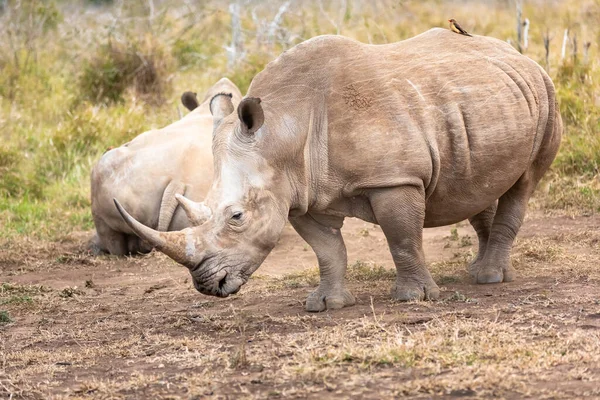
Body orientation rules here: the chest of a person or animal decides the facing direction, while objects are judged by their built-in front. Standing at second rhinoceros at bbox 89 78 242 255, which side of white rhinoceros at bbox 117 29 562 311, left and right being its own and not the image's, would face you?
right

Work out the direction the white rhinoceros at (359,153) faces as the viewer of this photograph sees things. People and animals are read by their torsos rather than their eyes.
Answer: facing the viewer and to the left of the viewer

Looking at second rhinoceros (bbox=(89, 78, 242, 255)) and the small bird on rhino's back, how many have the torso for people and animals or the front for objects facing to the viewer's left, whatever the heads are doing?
1

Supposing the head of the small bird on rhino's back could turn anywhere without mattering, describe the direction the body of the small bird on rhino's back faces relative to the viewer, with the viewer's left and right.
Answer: facing to the left of the viewer

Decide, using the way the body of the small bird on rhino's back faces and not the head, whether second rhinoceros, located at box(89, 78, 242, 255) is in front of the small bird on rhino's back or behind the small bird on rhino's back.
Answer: in front

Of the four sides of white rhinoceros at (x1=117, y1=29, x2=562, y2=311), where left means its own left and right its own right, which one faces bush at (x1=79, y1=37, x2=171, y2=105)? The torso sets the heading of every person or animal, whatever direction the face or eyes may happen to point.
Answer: right

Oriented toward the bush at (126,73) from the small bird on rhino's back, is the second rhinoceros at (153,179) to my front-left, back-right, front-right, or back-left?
front-left

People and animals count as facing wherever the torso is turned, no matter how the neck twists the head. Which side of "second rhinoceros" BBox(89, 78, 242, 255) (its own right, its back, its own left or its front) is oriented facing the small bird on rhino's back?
front
